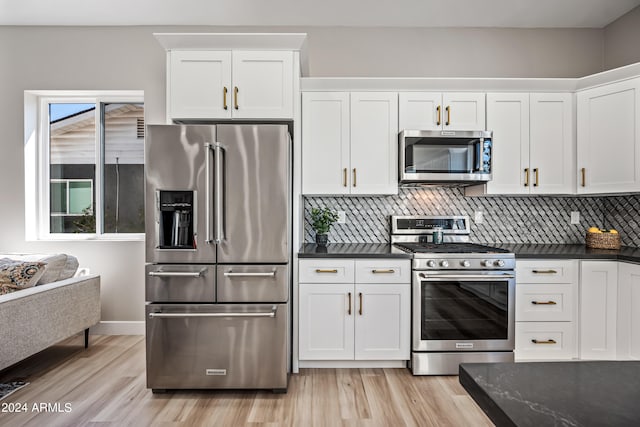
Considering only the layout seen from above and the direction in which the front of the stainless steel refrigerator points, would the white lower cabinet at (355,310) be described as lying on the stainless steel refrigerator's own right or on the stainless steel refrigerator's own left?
on the stainless steel refrigerator's own left

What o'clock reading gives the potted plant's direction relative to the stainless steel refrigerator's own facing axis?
The potted plant is roughly at 8 o'clock from the stainless steel refrigerator.

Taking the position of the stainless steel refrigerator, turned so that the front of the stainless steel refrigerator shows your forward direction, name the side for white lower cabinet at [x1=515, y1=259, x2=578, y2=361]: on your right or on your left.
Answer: on your left

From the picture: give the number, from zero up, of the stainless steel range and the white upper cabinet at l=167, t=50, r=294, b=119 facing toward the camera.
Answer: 2
